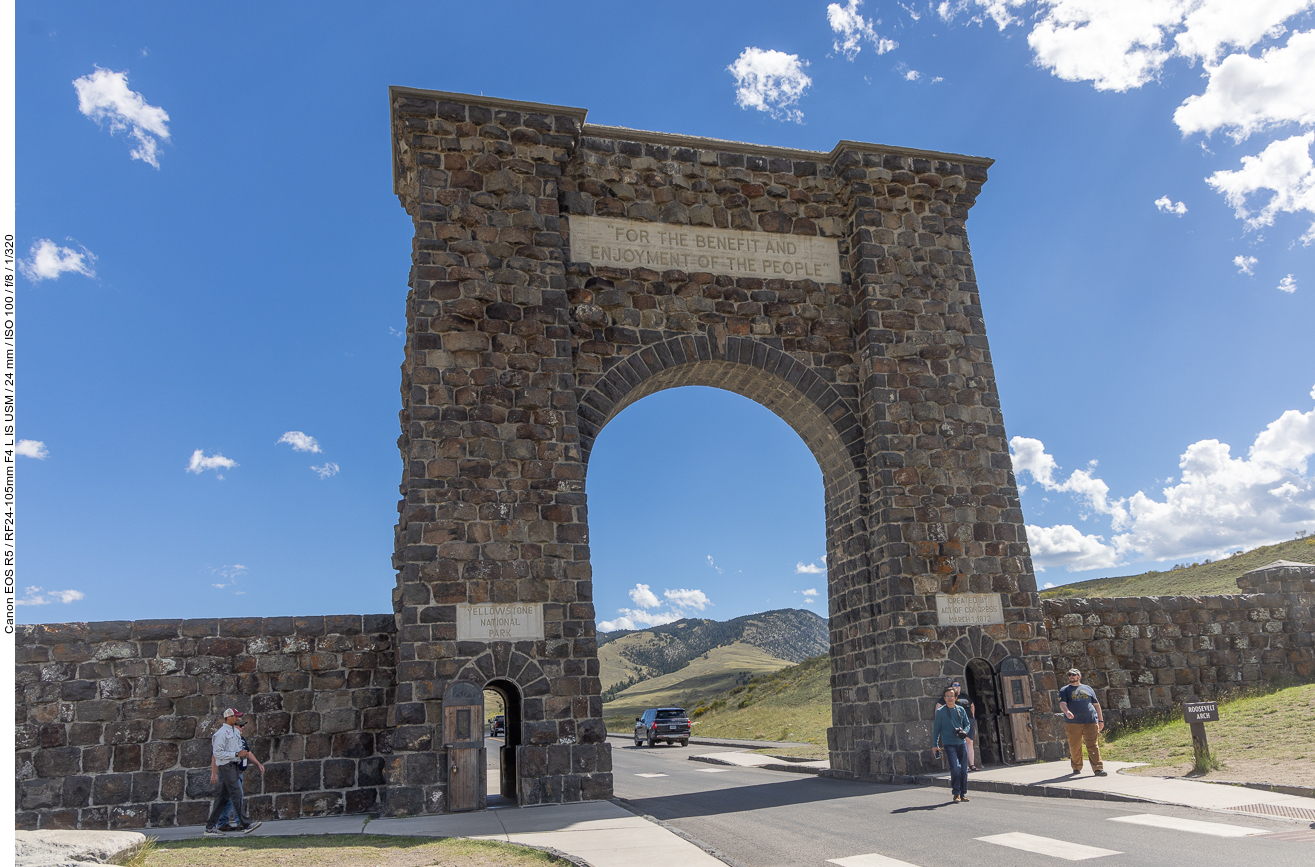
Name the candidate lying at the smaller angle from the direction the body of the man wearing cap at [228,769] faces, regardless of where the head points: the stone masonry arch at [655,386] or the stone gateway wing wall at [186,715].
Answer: the stone masonry arch

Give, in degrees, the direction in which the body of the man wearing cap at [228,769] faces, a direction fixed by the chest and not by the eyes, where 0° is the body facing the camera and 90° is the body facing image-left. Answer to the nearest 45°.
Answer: approximately 270°

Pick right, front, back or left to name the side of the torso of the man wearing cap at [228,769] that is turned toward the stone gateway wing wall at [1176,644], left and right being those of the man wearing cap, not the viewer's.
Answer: front

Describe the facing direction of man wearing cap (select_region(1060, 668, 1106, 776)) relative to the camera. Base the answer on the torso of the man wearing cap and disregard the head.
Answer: toward the camera

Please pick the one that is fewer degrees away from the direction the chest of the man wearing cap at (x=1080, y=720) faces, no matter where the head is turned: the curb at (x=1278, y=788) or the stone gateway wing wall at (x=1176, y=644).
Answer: the curb

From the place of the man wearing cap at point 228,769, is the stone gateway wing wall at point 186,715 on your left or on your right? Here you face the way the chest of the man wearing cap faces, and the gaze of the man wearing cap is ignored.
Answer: on your left

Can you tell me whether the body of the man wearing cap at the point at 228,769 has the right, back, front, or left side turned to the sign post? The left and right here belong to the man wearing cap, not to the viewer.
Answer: front

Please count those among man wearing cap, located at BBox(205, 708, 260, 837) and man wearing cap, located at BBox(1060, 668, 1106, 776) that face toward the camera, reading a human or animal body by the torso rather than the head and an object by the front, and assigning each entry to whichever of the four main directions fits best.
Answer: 1
